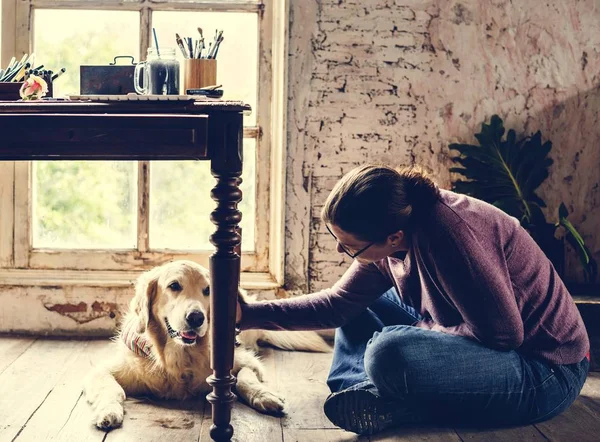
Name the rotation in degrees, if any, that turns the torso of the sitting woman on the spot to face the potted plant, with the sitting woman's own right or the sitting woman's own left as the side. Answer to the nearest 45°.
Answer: approximately 90° to the sitting woman's own right

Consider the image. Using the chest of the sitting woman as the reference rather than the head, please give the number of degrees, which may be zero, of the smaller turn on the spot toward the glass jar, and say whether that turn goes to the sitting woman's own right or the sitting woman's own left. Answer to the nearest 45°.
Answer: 0° — they already face it

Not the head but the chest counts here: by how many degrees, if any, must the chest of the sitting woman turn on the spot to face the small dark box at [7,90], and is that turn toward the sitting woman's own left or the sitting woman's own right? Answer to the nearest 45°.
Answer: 0° — they already face it

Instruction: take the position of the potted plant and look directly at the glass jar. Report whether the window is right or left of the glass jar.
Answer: right

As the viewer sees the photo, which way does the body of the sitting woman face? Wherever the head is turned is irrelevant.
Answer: to the viewer's left
